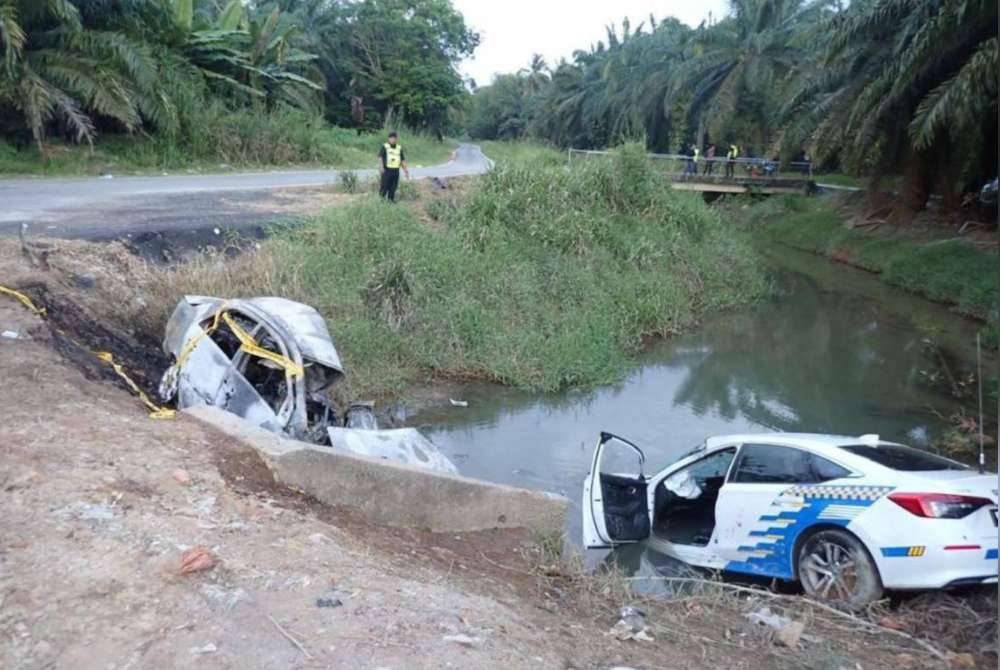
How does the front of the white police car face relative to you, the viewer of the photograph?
facing away from the viewer and to the left of the viewer

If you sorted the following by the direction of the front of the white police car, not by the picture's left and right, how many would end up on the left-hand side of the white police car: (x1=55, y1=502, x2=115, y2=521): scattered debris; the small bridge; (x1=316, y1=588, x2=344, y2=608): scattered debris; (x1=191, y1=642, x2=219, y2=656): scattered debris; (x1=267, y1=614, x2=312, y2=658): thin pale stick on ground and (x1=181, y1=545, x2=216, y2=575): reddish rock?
5

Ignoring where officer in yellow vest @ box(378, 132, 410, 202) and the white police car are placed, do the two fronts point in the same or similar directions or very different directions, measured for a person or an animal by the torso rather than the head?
very different directions

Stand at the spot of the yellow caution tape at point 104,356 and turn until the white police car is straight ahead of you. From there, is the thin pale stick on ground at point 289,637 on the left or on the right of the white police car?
right

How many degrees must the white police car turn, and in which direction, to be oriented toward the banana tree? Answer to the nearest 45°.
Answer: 0° — it already faces it

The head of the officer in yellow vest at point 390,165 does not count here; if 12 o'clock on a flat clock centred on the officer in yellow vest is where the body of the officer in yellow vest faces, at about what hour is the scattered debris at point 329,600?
The scattered debris is roughly at 12 o'clock from the officer in yellow vest.

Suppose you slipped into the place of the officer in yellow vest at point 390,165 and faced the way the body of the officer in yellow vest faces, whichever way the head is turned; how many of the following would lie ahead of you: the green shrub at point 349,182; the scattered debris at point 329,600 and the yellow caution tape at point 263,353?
2

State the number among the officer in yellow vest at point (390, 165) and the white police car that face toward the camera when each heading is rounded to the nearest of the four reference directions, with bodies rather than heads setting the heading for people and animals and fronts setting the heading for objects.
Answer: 1

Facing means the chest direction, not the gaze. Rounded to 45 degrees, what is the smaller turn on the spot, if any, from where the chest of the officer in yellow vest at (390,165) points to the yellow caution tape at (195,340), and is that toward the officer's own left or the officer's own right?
0° — they already face it

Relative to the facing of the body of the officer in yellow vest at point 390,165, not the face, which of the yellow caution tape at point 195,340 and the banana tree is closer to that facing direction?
the yellow caution tape
